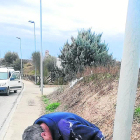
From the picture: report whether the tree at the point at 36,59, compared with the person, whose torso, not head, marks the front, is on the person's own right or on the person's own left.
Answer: on the person's own right

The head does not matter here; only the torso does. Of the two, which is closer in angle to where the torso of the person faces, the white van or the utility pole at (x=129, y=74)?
the white van

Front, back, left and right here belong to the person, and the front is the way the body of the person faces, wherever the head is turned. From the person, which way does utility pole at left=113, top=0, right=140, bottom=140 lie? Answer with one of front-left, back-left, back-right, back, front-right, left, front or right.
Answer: back-right

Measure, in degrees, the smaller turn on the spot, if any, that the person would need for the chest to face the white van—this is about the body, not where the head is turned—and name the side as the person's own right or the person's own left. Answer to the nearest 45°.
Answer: approximately 90° to the person's own right

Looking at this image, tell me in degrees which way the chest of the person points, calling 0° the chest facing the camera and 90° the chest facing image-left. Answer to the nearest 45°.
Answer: approximately 90°

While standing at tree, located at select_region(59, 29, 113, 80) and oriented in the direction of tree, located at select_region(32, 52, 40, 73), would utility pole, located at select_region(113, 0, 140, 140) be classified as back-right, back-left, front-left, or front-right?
back-left

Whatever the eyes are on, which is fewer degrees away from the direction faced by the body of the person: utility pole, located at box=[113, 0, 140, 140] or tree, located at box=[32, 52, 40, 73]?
the tree
